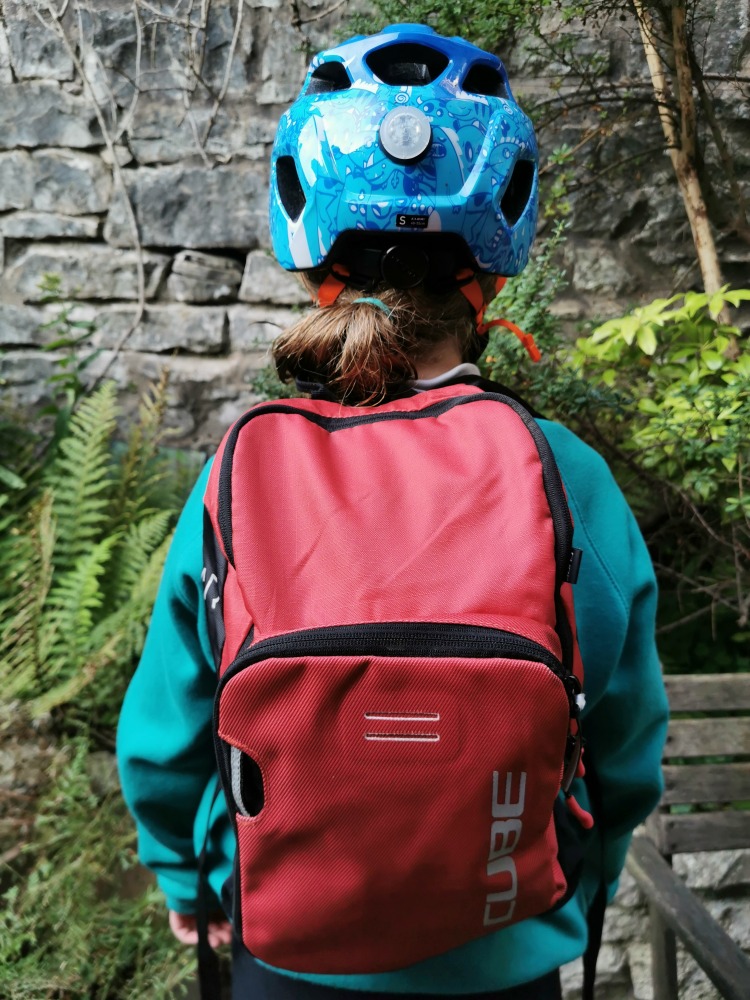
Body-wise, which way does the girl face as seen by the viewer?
away from the camera

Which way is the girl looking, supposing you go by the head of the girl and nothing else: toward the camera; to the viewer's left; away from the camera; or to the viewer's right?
away from the camera
